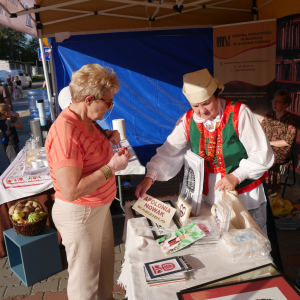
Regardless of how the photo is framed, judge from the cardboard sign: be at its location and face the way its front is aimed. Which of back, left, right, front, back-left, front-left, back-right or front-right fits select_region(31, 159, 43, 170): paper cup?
back-right

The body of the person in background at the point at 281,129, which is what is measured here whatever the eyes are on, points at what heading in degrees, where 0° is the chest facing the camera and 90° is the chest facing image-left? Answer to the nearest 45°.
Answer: approximately 45°

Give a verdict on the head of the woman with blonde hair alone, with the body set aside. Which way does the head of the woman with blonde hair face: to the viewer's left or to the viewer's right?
to the viewer's right

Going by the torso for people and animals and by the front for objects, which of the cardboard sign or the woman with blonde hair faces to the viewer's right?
the woman with blonde hair

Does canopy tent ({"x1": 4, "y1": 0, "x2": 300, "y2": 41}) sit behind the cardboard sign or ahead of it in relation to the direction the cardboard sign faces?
behind

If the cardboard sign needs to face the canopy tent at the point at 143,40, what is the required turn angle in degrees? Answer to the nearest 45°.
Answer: approximately 180°

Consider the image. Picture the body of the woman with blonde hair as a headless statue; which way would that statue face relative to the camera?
to the viewer's right

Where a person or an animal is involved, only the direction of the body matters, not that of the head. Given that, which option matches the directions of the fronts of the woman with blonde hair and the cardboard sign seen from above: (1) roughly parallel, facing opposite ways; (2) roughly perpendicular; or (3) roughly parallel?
roughly perpendicular

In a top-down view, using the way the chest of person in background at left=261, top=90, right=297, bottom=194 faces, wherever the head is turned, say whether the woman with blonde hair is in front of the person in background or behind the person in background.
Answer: in front
